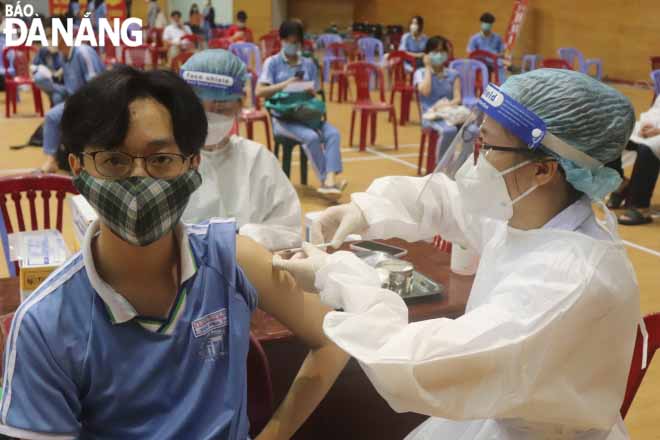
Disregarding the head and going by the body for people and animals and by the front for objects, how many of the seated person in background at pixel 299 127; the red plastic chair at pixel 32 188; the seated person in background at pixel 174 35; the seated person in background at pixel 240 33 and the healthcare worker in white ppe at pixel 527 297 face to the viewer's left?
1

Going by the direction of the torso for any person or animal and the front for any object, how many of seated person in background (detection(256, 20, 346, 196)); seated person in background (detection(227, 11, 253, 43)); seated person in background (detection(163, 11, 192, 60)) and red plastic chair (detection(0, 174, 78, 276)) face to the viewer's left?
0

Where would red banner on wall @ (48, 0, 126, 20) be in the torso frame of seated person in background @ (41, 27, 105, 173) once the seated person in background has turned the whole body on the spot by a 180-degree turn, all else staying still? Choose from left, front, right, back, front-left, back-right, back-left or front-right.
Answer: front-left

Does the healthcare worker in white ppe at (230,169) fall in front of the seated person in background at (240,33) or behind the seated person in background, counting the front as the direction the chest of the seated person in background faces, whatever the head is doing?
in front

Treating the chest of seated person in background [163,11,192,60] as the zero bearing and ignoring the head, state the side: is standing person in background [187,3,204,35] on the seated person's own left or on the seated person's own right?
on the seated person's own left

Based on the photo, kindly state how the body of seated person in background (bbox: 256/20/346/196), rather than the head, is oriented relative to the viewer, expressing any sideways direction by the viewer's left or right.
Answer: facing the viewer and to the right of the viewer

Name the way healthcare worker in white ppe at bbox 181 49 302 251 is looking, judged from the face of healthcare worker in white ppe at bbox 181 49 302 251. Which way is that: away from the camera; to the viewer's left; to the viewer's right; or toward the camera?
toward the camera

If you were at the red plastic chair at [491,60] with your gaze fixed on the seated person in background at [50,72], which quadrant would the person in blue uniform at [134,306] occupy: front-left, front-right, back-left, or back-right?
front-left

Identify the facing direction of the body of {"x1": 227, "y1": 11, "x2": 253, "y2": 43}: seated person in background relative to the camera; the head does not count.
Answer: toward the camera

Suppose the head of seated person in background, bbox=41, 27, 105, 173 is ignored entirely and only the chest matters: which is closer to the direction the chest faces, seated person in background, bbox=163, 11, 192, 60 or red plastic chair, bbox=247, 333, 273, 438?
the red plastic chair
